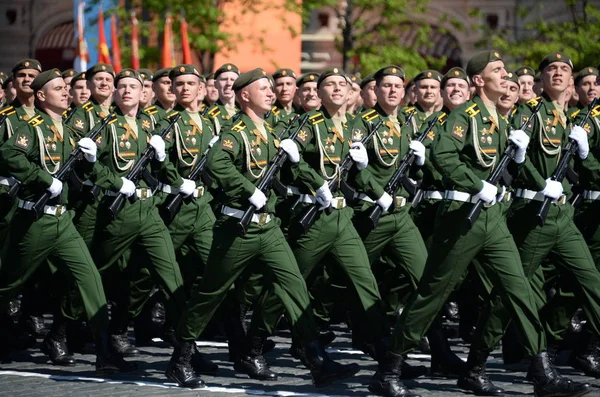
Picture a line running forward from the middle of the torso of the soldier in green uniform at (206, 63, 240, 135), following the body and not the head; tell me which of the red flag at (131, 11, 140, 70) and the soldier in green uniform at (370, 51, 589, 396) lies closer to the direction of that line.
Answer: the soldier in green uniform

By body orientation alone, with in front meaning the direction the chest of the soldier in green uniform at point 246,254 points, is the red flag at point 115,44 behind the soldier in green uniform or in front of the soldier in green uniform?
behind
